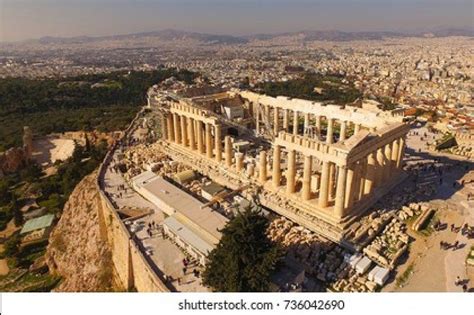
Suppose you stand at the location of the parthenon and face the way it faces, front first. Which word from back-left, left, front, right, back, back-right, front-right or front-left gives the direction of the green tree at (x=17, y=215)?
back-right

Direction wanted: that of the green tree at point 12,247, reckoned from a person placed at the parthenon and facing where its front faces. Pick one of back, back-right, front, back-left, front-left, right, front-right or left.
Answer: back-right

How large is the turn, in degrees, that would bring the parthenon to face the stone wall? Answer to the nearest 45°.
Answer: approximately 90° to its right

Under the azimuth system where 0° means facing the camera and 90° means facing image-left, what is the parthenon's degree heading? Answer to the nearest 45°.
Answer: approximately 315°

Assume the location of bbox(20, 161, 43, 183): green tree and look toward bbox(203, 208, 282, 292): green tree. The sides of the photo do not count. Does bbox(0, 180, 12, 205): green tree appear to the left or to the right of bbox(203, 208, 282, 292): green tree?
right

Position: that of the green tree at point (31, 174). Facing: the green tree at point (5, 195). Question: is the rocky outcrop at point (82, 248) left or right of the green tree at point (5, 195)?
left

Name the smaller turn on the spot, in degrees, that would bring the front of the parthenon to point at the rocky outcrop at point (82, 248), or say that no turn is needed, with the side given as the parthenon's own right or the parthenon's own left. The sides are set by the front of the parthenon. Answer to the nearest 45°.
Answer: approximately 135° to the parthenon's own right

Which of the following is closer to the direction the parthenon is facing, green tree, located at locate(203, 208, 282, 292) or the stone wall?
the green tree
